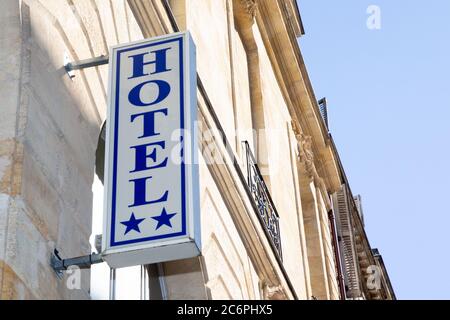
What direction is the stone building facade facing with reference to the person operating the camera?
facing the viewer and to the right of the viewer
